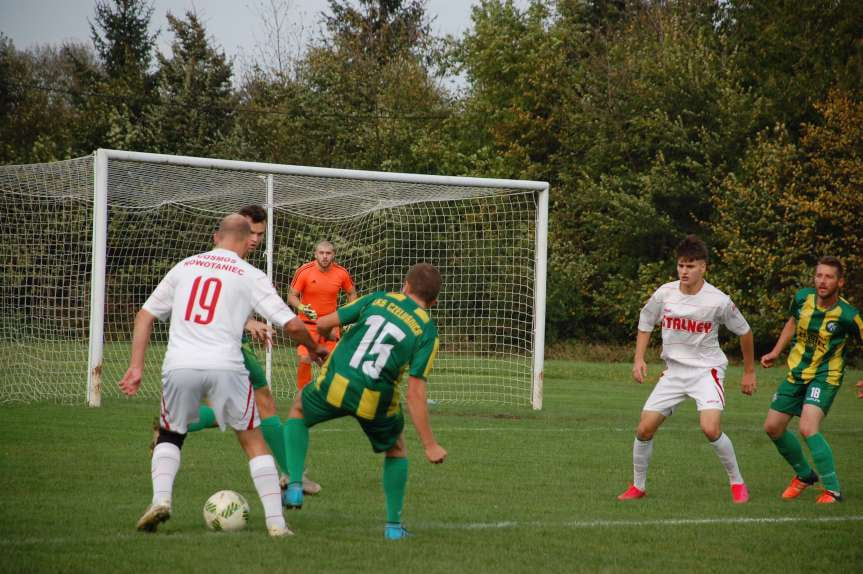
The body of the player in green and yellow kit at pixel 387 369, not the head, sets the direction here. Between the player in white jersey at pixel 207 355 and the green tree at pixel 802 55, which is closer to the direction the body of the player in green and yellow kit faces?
the green tree

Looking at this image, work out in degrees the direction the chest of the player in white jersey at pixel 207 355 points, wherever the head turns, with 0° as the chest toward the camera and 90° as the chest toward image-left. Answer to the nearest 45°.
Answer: approximately 180°

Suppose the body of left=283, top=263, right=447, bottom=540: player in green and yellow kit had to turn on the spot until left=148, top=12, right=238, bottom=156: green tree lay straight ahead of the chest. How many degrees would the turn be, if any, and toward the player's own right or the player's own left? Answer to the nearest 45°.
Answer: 0° — they already face it

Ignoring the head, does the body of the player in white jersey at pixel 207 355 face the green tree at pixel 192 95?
yes

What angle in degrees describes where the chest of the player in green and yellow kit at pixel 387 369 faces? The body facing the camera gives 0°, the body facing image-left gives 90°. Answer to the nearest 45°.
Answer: approximately 180°

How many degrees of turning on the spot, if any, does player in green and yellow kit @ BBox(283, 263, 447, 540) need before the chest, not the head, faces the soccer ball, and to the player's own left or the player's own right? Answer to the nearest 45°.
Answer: approximately 90° to the player's own left

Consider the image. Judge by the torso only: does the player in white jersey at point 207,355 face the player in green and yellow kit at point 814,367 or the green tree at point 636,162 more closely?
the green tree

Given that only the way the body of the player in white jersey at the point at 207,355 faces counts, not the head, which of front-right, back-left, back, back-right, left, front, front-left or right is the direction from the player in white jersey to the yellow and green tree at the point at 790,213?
front-right
